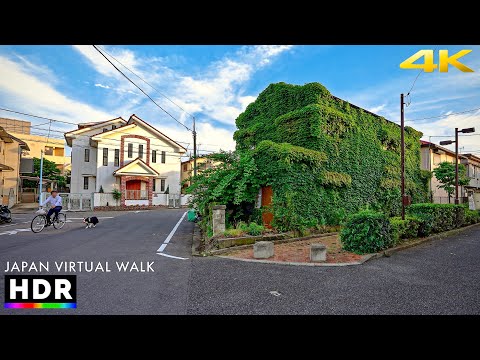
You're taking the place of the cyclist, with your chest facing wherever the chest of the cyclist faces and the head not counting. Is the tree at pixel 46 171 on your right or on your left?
on your right

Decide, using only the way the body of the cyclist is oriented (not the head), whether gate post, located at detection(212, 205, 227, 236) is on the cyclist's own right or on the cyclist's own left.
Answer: on the cyclist's own left

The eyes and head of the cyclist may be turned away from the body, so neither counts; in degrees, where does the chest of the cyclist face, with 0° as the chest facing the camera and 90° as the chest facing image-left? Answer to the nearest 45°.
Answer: approximately 45°

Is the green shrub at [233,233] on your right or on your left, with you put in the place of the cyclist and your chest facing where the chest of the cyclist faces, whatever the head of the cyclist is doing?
on your left
